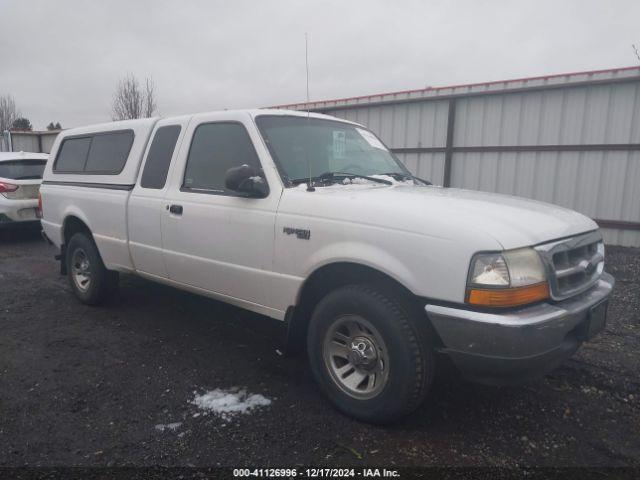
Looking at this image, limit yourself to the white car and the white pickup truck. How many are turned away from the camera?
1

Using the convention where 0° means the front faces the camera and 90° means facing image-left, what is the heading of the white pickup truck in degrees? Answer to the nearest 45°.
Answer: approximately 315°

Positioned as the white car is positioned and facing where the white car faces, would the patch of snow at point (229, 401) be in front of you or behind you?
behind

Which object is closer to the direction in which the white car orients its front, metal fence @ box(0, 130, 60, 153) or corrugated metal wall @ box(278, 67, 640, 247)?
the metal fence

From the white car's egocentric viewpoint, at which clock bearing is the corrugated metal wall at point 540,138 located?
The corrugated metal wall is roughly at 4 o'clock from the white car.

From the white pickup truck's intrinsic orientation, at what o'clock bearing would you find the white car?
The white car is roughly at 6 o'clock from the white pickup truck.

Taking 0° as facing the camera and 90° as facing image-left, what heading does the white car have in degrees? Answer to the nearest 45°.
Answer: approximately 180°

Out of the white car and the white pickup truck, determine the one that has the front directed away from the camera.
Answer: the white car

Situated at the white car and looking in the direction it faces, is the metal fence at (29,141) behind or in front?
in front

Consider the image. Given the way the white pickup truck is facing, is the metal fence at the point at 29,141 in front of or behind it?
behind
